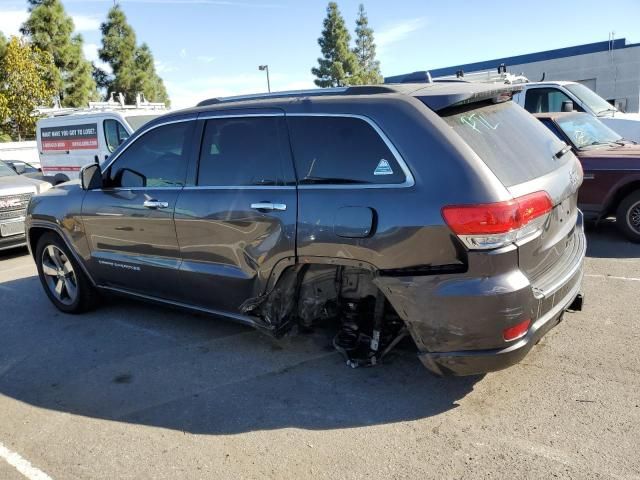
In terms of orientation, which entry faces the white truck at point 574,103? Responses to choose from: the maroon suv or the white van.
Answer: the white van

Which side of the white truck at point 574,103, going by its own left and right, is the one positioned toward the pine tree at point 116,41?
back

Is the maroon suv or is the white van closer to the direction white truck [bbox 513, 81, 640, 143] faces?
the maroon suv

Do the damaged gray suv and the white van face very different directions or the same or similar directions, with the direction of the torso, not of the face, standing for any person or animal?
very different directions

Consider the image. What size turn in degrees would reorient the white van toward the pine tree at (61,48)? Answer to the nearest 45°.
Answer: approximately 135° to its left

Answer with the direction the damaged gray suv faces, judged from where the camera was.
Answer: facing away from the viewer and to the left of the viewer

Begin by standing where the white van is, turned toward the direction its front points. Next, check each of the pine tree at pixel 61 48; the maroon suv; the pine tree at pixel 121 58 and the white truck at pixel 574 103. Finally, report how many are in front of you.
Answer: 2

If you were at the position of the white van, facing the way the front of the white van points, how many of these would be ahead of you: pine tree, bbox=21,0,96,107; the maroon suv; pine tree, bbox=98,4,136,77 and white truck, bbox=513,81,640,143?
2

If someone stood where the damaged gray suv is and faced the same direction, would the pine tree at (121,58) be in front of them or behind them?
in front

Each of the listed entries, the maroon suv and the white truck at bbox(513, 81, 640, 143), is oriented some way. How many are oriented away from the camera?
0

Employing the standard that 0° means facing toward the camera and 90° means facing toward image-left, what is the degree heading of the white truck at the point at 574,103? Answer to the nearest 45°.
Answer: approximately 315°
